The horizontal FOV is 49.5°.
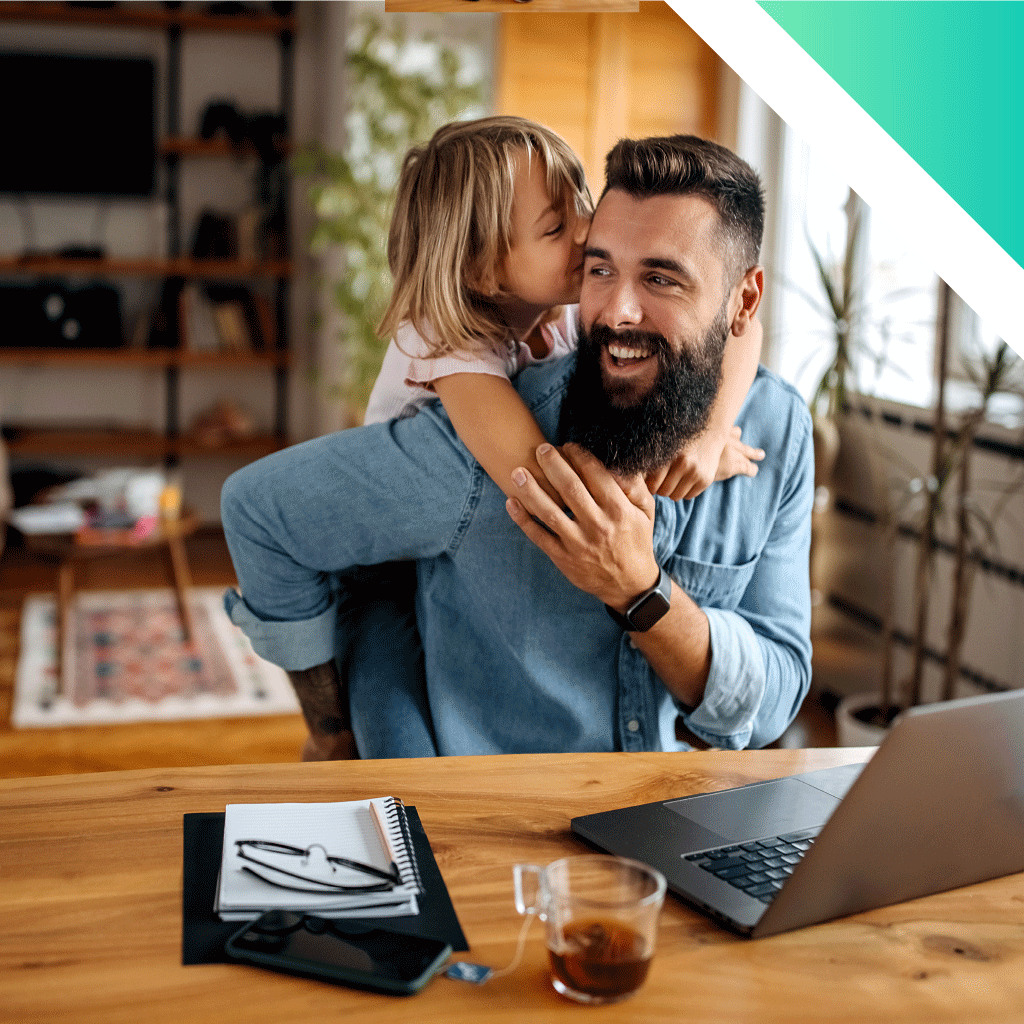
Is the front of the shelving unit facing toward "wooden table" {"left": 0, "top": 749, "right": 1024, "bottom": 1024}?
yes

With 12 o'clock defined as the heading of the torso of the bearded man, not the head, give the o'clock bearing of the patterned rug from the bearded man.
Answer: The patterned rug is roughly at 5 o'clock from the bearded man.

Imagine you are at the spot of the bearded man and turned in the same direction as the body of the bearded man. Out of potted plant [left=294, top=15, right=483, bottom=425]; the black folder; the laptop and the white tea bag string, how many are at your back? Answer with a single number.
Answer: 1

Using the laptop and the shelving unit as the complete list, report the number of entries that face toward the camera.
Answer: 1

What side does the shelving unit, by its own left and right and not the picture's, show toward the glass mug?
front

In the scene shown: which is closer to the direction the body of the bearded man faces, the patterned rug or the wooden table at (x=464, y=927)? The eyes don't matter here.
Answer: the wooden table

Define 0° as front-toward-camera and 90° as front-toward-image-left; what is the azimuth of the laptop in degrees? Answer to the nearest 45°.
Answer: approximately 135°

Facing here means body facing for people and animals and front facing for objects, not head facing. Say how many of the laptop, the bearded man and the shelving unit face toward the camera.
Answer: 2

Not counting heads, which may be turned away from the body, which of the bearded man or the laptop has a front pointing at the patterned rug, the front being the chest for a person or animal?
the laptop

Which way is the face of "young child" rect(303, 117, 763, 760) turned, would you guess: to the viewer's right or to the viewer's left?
to the viewer's right

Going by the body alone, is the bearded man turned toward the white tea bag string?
yes

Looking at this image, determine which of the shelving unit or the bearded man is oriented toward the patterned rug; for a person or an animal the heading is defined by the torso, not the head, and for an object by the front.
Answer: the shelving unit

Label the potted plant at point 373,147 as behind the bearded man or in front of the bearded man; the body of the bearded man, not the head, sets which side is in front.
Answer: behind

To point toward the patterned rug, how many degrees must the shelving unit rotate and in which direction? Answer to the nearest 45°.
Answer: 0° — it already faces it

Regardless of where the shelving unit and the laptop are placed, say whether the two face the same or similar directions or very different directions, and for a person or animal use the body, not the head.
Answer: very different directions

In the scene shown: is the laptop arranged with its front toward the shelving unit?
yes
